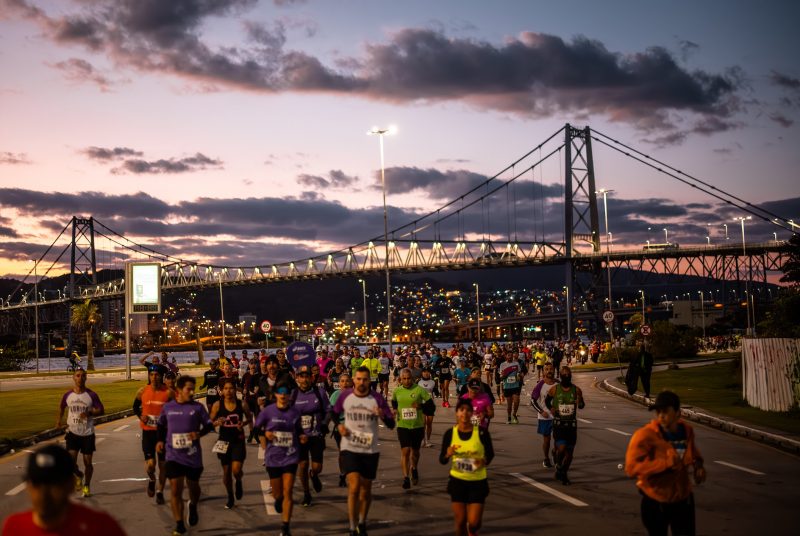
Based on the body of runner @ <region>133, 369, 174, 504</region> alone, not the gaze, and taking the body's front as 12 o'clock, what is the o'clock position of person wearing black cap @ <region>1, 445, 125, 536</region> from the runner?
The person wearing black cap is roughly at 12 o'clock from the runner.

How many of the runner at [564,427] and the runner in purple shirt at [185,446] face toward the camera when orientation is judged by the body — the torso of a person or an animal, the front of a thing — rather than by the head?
2

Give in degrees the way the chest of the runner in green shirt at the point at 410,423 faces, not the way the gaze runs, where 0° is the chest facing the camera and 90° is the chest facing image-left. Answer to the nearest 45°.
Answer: approximately 0°

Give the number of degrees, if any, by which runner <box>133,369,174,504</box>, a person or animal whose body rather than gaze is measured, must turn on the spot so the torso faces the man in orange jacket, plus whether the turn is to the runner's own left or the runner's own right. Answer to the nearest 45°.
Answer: approximately 45° to the runner's own left

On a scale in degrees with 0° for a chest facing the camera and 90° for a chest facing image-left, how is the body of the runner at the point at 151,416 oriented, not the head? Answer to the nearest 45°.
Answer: approximately 0°

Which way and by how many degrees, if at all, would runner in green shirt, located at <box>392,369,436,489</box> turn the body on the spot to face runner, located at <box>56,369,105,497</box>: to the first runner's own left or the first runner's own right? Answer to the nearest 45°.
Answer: approximately 90° to the first runner's own right
